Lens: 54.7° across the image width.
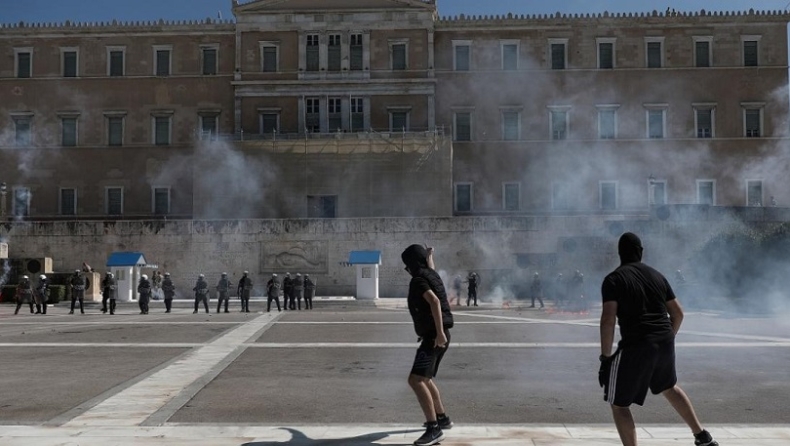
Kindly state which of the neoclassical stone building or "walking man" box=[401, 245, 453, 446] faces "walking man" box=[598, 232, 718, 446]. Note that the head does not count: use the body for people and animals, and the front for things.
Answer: the neoclassical stone building

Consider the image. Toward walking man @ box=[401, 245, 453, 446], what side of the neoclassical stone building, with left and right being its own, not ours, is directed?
front

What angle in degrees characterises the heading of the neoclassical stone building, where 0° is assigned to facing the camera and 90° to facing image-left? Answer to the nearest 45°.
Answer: approximately 0°

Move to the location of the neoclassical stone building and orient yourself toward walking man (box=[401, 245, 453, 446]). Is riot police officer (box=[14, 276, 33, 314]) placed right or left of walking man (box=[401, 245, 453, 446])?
right

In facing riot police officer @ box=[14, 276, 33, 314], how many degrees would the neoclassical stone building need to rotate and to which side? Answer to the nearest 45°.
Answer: approximately 45° to its right

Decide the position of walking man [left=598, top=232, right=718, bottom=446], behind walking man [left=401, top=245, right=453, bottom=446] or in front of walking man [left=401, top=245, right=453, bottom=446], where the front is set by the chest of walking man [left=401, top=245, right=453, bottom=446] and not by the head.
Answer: behind

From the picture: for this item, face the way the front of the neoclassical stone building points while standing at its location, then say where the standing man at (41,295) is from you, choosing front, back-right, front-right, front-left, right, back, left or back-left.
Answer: front-right

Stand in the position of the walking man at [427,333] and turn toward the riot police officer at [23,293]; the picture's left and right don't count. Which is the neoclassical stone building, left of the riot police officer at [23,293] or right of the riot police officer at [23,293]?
right

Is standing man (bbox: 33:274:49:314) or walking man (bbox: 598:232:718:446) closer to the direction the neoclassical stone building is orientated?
the walking man

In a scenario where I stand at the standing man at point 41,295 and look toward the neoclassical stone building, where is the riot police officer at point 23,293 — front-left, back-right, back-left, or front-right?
back-left
